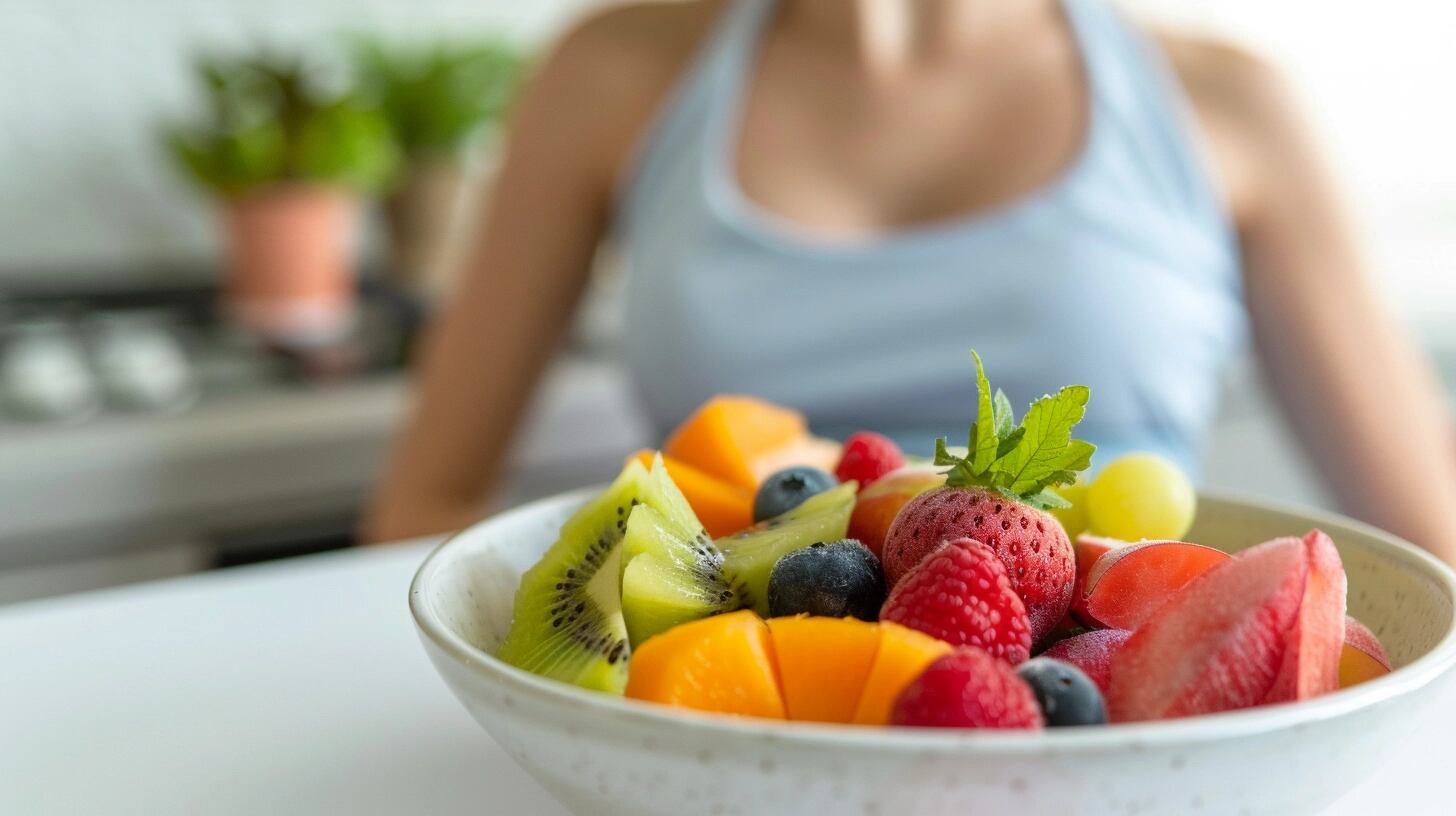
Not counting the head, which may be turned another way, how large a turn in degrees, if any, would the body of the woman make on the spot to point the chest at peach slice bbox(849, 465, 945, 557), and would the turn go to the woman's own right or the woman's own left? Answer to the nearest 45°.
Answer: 0° — they already face it

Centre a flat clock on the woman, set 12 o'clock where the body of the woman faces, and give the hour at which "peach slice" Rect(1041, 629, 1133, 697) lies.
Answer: The peach slice is roughly at 12 o'clock from the woman.

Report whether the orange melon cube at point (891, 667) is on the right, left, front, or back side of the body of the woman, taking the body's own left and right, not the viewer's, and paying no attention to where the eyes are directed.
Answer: front

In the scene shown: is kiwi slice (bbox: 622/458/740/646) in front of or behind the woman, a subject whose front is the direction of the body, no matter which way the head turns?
in front

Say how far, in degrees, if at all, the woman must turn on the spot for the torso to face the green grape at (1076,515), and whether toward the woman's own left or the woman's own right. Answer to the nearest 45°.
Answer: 0° — they already face it

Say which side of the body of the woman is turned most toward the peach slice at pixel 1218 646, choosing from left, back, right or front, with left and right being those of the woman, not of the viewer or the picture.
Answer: front

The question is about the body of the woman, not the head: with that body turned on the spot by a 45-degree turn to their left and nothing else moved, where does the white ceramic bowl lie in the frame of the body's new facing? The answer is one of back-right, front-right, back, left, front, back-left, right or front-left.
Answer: front-right

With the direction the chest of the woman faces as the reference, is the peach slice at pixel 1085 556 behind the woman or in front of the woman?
in front

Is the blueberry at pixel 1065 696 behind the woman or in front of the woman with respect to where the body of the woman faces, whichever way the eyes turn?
in front

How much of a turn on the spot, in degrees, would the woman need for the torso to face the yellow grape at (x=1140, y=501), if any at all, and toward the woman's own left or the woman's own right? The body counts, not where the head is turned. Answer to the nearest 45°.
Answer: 0° — they already face it

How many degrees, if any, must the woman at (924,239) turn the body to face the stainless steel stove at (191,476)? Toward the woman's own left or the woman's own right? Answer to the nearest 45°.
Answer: approximately 90° to the woman's own right

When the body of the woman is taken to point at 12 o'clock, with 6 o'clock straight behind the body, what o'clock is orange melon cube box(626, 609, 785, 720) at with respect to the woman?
The orange melon cube is roughly at 12 o'clock from the woman.

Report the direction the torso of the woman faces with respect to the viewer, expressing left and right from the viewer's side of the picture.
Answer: facing the viewer

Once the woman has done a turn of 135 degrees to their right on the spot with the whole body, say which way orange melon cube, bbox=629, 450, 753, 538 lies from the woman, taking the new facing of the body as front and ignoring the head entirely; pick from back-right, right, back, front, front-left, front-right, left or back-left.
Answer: back-left

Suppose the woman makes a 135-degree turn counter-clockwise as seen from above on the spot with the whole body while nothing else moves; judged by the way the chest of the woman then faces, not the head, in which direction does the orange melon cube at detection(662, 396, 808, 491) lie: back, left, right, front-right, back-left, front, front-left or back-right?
back-right

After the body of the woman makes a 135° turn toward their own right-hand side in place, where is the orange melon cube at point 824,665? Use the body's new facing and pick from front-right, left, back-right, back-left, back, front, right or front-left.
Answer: back-left

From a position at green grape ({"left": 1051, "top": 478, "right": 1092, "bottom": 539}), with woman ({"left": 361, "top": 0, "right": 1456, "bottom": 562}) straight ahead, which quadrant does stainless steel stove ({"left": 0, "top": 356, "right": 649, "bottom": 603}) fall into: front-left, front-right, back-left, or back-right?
front-left

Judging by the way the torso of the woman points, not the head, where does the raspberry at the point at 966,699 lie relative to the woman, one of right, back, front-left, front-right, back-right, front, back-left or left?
front
